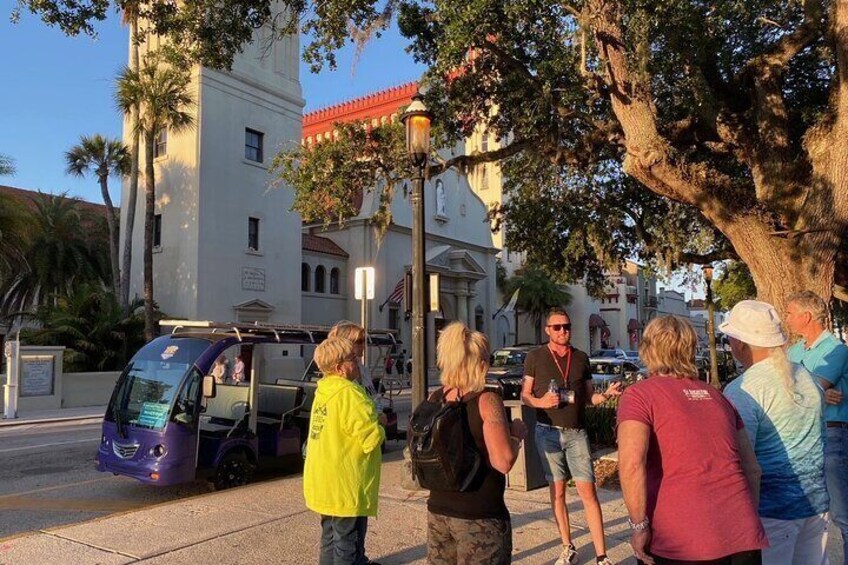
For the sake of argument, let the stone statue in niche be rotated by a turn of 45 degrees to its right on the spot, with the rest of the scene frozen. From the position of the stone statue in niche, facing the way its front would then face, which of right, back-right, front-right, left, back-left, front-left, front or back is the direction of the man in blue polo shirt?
front

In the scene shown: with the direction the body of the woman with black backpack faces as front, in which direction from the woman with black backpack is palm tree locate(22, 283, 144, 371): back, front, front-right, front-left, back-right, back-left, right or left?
left

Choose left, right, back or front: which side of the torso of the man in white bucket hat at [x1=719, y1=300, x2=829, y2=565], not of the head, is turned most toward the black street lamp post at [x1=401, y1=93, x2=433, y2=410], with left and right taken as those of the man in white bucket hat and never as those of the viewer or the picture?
front

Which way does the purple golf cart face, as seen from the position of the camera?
facing the viewer and to the left of the viewer

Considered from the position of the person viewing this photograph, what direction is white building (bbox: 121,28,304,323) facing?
facing the viewer and to the right of the viewer

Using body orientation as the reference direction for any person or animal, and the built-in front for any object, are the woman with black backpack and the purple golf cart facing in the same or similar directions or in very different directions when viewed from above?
very different directions

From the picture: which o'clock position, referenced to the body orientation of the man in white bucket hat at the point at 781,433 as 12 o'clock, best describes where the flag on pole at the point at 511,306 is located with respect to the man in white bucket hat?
The flag on pole is roughly at 1 o'clock from the man in white bucket hat.

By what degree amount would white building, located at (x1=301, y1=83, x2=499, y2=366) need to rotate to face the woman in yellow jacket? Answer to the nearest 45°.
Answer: approximately 45° to its right

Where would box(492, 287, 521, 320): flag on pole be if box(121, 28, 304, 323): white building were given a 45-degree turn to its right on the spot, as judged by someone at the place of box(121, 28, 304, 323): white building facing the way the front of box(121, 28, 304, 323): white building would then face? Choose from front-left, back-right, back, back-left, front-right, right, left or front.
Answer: back-left

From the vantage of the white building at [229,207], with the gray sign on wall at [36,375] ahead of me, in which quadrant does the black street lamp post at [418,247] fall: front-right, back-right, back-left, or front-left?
front-left

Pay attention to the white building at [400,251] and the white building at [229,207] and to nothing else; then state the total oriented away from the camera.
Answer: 0

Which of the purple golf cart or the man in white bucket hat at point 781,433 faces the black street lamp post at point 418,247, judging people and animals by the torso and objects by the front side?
the man in white bucket hat

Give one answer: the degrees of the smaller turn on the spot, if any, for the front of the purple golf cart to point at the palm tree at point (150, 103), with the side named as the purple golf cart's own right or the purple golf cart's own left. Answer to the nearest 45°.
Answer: approximately 135° to the purple golf cart's own right

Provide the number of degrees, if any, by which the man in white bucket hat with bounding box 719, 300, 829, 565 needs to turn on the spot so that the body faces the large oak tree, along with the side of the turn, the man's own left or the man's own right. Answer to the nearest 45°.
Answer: approximately 45° to the man's own right

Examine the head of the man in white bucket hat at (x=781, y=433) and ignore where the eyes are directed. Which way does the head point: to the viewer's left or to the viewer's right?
to the viewer's left

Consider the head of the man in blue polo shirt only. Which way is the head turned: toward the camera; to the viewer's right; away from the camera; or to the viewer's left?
to the viewer's left

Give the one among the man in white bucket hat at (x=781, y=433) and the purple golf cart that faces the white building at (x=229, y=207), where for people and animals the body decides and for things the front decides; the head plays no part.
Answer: the man in white bucket hat

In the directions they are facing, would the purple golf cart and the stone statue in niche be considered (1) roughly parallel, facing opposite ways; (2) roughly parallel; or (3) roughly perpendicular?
roughly perpendicular

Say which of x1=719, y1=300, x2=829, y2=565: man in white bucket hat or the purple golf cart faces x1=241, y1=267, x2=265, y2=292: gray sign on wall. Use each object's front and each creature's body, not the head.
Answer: the man in white bucket hat

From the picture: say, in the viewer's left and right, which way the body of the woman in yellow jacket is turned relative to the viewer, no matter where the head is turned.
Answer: facing away from the viewer and to the right of the viewer
